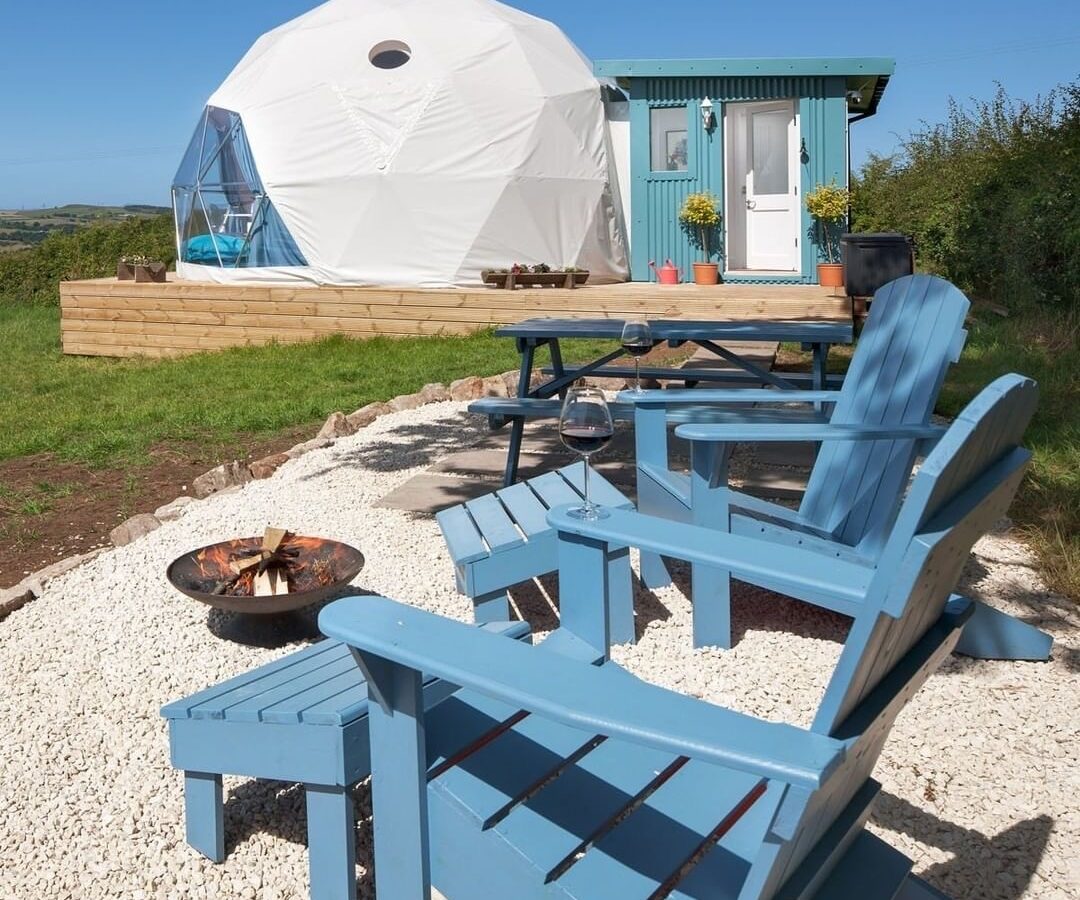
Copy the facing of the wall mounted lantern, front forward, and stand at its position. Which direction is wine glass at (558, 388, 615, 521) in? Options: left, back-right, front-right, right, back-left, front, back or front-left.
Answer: front

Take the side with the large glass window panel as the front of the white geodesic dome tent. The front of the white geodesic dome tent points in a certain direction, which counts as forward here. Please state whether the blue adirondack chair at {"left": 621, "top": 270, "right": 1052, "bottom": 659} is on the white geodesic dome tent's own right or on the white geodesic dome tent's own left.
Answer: on the white geodesic dome tent's own left

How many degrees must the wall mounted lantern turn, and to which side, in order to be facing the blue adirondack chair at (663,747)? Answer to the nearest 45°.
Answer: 0° — it already faces it

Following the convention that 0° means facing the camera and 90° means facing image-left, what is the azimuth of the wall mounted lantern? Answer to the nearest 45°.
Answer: approximately 0°

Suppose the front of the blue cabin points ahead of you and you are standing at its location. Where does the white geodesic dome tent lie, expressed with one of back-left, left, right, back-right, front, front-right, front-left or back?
right

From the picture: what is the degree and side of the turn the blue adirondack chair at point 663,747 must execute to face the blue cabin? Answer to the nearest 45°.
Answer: approximately 45° to its right

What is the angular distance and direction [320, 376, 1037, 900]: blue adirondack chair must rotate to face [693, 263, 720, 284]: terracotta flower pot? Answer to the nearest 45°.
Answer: approximately 45° to its right

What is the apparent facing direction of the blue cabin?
toward the camera

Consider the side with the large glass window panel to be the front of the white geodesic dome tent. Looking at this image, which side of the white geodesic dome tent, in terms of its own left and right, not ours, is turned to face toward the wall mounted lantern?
back

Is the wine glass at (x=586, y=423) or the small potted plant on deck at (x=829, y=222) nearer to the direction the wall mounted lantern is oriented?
the wine glass

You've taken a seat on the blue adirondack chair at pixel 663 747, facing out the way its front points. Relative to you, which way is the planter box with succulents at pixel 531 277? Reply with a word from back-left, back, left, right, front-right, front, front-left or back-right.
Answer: front-right

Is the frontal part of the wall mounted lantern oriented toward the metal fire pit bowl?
yes

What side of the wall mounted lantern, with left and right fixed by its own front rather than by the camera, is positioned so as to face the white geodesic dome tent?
right

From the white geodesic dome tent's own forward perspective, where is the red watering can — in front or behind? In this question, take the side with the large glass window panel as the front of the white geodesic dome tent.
behind

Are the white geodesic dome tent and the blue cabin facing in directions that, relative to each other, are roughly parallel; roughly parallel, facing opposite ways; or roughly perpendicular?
roughly perpendicular

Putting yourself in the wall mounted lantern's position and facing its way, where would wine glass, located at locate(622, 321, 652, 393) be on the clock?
The wine glass is roughly at 12 o'clock from the wall mounted lantern.

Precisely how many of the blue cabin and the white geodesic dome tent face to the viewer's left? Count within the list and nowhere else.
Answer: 1

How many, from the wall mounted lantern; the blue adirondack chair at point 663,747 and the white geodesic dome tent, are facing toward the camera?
1

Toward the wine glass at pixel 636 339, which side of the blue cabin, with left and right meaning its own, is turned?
front

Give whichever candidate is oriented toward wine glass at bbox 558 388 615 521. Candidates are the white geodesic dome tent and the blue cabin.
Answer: the blue cabin

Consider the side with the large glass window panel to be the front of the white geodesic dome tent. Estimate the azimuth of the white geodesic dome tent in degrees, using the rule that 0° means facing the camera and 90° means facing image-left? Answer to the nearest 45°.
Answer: approximately 90°
